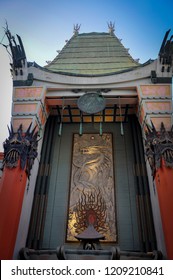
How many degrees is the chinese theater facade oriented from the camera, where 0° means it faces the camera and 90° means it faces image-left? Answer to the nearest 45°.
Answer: approximately 0°
